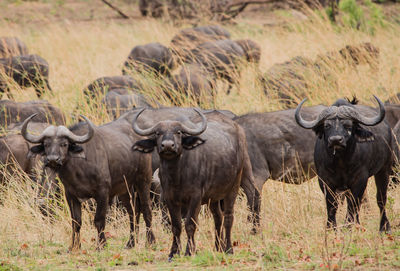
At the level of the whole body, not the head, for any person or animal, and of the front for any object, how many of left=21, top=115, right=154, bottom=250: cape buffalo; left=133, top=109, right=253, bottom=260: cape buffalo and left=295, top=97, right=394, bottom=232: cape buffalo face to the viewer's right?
0

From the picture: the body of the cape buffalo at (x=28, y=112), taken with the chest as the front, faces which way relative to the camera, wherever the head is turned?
to the viewer's left

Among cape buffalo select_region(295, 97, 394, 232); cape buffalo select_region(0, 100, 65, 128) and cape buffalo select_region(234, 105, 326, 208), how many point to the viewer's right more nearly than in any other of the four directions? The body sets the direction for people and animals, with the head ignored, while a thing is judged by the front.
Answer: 1

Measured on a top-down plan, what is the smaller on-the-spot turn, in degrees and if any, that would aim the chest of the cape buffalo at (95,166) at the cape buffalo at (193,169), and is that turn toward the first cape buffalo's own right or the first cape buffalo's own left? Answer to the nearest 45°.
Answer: approximately 90° to the first cape buffalo's own left

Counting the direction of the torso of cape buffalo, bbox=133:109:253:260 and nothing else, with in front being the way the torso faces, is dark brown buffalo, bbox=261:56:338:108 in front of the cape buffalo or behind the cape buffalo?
behind

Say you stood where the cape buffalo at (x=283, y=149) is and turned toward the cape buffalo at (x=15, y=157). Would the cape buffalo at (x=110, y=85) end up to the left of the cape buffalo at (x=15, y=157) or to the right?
right

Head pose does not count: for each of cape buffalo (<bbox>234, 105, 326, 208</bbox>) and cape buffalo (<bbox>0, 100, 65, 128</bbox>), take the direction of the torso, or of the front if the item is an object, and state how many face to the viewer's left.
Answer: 1

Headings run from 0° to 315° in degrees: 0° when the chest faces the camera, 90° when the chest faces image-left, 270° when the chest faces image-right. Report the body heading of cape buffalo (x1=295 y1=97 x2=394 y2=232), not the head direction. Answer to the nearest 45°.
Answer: approximately 45°

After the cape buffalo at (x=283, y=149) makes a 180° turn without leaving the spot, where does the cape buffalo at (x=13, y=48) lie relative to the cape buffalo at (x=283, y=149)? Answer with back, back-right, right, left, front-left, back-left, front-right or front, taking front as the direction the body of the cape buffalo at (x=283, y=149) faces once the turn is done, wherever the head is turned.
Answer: front-right

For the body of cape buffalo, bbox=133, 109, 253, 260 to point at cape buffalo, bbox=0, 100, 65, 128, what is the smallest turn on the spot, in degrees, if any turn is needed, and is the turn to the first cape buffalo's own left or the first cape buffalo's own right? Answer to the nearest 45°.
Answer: approximately 90° to the first cape buffalo's own right

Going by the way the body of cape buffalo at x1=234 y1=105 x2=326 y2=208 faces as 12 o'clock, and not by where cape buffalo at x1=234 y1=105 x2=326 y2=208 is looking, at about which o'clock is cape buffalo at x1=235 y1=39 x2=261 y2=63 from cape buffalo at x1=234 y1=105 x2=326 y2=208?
cape buffalo at x1=235 y1=39 x2=261 y2=63 is roughly at 9 o'clock from cape buffalo at x1=234 y1=105 x2=326 y2=208.

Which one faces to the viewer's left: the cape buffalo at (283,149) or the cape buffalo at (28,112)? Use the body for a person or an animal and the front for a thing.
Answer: the cape buffalo at (28,112)

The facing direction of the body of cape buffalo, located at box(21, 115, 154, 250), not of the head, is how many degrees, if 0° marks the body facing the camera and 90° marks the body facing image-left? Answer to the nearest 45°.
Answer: approximately 45°

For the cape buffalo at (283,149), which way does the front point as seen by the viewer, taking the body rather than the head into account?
to the viewer's right

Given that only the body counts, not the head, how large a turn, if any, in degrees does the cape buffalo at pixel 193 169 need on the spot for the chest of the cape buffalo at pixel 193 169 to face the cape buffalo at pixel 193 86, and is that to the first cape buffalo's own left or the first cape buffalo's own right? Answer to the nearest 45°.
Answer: approximately 135° to the first cape buffalo's own right
